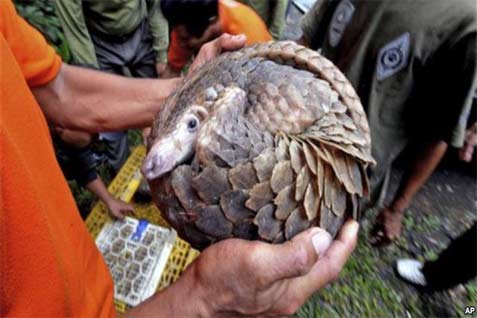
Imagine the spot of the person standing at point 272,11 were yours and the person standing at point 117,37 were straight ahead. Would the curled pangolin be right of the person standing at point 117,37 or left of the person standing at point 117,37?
left

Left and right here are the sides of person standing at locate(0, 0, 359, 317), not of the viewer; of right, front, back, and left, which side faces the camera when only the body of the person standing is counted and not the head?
right

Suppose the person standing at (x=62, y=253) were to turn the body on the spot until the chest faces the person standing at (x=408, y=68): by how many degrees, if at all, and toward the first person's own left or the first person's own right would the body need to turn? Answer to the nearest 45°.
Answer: approximately 45° to the first person's own left

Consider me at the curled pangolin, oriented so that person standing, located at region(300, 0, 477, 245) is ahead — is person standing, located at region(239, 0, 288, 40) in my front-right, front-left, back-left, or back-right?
front-left

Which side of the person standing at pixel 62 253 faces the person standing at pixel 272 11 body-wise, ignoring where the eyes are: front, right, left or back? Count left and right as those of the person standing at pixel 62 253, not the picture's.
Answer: left

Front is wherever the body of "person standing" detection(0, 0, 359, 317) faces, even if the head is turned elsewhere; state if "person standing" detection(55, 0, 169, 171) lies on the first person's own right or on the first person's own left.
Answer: on the first person's own left
